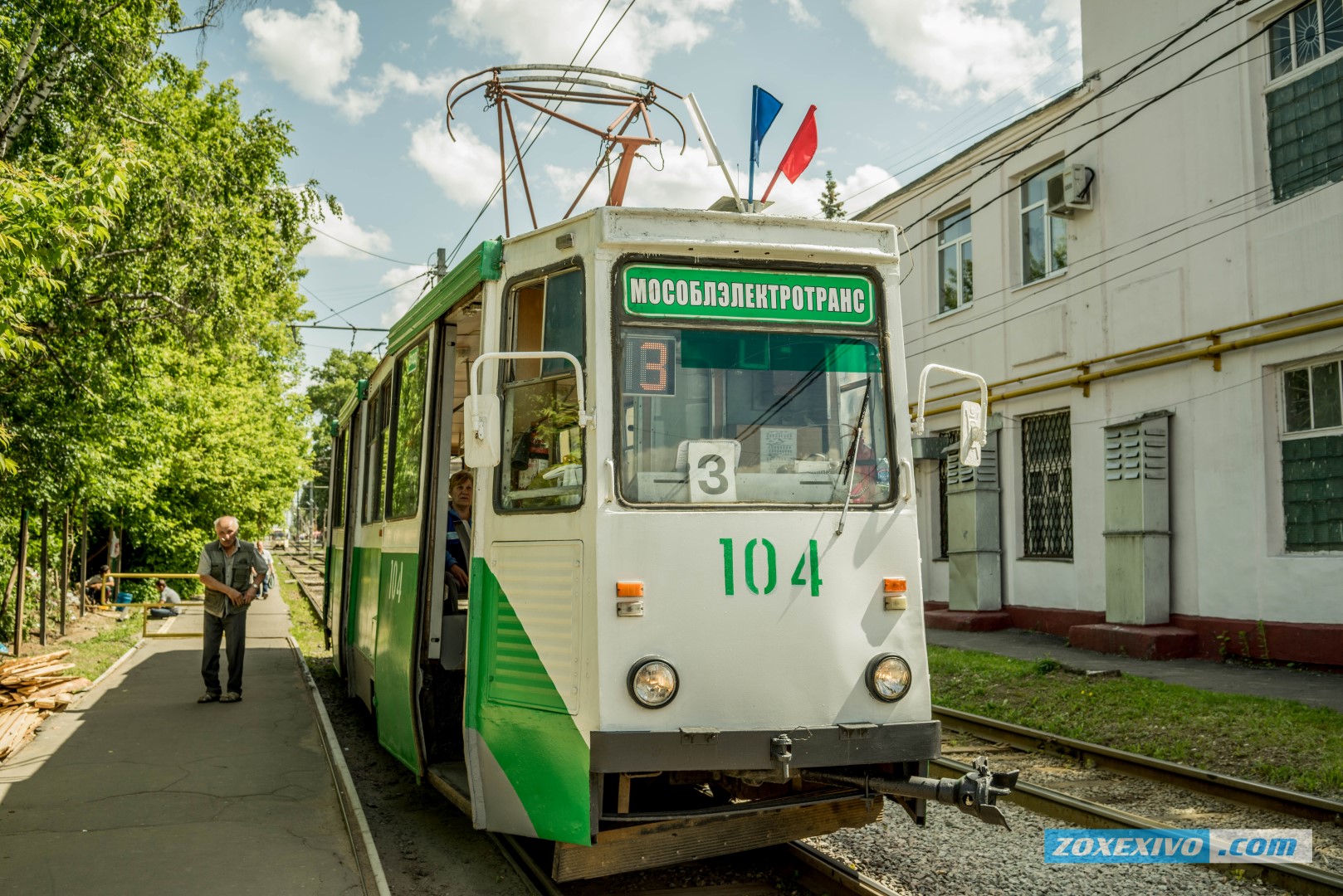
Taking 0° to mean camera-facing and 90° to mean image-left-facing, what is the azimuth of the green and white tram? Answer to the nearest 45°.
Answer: approximately 315°

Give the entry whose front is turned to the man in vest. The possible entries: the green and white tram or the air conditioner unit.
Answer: the air conditioner unit

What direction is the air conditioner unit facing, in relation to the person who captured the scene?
facing the viewer and to the left of the viewer

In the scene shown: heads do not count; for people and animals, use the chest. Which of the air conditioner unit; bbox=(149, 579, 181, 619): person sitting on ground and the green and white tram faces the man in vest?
the air conditioner unit

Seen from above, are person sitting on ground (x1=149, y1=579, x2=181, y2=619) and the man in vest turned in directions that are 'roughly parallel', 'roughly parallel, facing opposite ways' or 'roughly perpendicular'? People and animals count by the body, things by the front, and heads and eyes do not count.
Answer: roughly perpendicular

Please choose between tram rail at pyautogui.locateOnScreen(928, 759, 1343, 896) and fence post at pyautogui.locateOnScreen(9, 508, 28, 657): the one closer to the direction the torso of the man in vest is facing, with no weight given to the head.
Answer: the tram rail

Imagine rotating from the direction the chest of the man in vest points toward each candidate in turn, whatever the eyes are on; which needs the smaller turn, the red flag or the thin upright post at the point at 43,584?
the red flag
